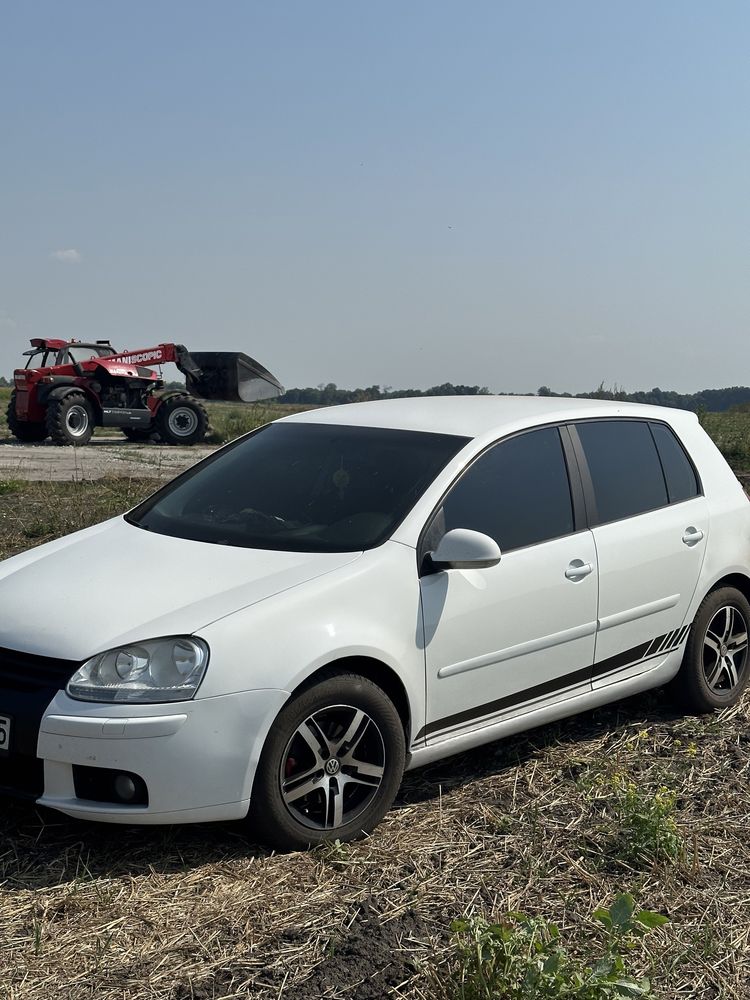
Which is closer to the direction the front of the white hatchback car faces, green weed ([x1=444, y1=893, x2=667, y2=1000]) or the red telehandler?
the green weed

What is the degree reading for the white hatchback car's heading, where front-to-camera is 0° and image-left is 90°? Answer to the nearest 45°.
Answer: approximately 45°

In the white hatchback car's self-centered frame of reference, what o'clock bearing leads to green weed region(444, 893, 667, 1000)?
The green weed is roughly at 10 o'clock from the white hatchback car.

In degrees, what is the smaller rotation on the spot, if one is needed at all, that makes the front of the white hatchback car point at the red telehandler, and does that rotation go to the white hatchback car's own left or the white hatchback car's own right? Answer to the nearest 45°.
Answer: approximately 135° to the white hatchback car's own right
